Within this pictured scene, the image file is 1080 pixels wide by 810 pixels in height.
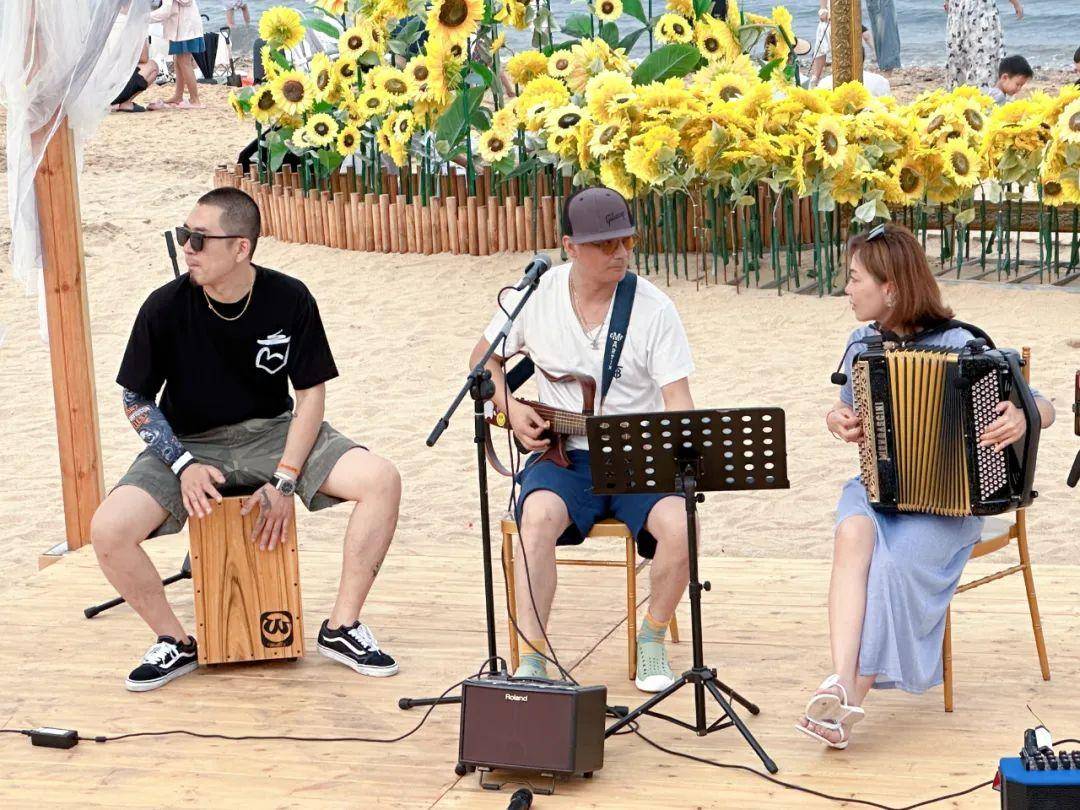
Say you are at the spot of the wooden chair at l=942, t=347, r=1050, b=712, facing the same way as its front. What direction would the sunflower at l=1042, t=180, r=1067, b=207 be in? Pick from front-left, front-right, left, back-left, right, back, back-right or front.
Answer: back-right

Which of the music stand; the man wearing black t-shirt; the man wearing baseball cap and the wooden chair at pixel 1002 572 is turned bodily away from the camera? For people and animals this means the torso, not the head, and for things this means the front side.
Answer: the music stand

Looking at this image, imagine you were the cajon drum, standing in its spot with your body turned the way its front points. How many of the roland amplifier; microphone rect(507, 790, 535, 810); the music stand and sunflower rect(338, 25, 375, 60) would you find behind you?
1

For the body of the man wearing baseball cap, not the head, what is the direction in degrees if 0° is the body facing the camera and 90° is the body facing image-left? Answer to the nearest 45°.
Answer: approximately 0°

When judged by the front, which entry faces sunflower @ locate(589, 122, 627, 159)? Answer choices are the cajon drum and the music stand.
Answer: the music stand

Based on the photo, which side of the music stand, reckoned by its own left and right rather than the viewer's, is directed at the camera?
back

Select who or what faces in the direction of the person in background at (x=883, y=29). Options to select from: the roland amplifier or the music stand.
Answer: the music stand

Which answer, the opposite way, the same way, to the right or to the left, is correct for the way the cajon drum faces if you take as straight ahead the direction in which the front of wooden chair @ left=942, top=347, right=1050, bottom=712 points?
to the left

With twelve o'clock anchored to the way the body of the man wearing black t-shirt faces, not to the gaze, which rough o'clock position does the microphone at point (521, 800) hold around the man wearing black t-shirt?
The microphone is roughly at 11 o'clock from the man wearing black t-shirt.

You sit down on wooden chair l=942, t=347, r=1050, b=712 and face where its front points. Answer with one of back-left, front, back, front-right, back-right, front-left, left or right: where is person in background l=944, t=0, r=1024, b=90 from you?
back-right

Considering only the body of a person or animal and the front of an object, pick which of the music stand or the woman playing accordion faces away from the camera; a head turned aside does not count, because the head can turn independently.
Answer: the music stand

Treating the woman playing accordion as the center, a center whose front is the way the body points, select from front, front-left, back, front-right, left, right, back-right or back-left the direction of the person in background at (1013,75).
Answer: back-right

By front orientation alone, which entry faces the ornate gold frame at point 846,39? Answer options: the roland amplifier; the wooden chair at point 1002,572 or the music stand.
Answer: the music stand

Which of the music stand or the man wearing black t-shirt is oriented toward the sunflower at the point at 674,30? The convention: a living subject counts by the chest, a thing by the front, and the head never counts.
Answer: the music stand

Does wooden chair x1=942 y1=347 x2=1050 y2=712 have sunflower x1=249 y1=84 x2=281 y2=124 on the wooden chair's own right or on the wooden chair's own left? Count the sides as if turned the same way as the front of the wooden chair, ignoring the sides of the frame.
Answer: on the wooden chair's own right

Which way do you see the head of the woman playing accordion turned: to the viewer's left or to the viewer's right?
to the viewer's left

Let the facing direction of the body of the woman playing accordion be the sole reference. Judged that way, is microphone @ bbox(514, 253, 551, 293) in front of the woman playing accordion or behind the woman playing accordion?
in front

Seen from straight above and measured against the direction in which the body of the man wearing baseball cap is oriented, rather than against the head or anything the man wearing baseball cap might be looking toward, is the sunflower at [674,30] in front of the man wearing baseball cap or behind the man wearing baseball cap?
behind
